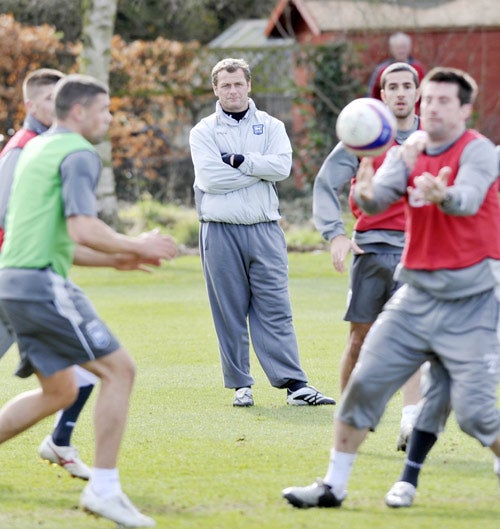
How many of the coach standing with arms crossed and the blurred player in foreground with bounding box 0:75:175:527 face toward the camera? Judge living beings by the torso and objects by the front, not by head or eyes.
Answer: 1

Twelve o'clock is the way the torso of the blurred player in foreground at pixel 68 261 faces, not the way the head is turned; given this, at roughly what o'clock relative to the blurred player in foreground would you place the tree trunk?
The tree trunk is roughly at 9 o'clock from the blurred player in foreground.

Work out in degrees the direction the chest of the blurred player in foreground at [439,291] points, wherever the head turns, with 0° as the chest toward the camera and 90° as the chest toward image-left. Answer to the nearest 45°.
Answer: approximately 45°

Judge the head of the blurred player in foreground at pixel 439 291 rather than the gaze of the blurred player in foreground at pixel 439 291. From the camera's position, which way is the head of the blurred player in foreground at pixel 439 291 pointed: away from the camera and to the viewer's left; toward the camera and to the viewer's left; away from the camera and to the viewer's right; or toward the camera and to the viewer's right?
toward the camera and to the viewer's left

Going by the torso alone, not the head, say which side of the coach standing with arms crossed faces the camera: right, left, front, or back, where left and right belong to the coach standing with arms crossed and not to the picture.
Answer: front

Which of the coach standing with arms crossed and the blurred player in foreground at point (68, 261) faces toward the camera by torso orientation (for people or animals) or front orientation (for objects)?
the coach standing with arms crossed

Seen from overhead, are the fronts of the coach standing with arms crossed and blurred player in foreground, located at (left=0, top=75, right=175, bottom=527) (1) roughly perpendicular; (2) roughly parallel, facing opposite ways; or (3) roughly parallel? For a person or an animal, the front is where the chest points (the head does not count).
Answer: roughly perpendicular

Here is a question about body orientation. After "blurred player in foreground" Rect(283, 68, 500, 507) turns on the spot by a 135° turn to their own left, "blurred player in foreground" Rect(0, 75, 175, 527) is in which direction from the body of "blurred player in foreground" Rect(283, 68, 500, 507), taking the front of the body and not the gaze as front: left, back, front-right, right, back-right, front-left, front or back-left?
back

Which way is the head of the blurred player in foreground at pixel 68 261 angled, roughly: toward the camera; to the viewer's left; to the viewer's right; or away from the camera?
to the viewer's right

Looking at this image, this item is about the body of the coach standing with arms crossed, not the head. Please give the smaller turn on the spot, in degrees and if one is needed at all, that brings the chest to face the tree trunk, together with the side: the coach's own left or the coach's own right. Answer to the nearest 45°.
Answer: approximately 180°

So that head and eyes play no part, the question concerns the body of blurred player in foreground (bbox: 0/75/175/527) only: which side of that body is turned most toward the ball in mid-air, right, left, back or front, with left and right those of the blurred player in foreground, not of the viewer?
front

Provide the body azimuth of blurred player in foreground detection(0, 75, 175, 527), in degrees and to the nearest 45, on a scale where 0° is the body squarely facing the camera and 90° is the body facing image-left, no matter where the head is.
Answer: approximately 270°
